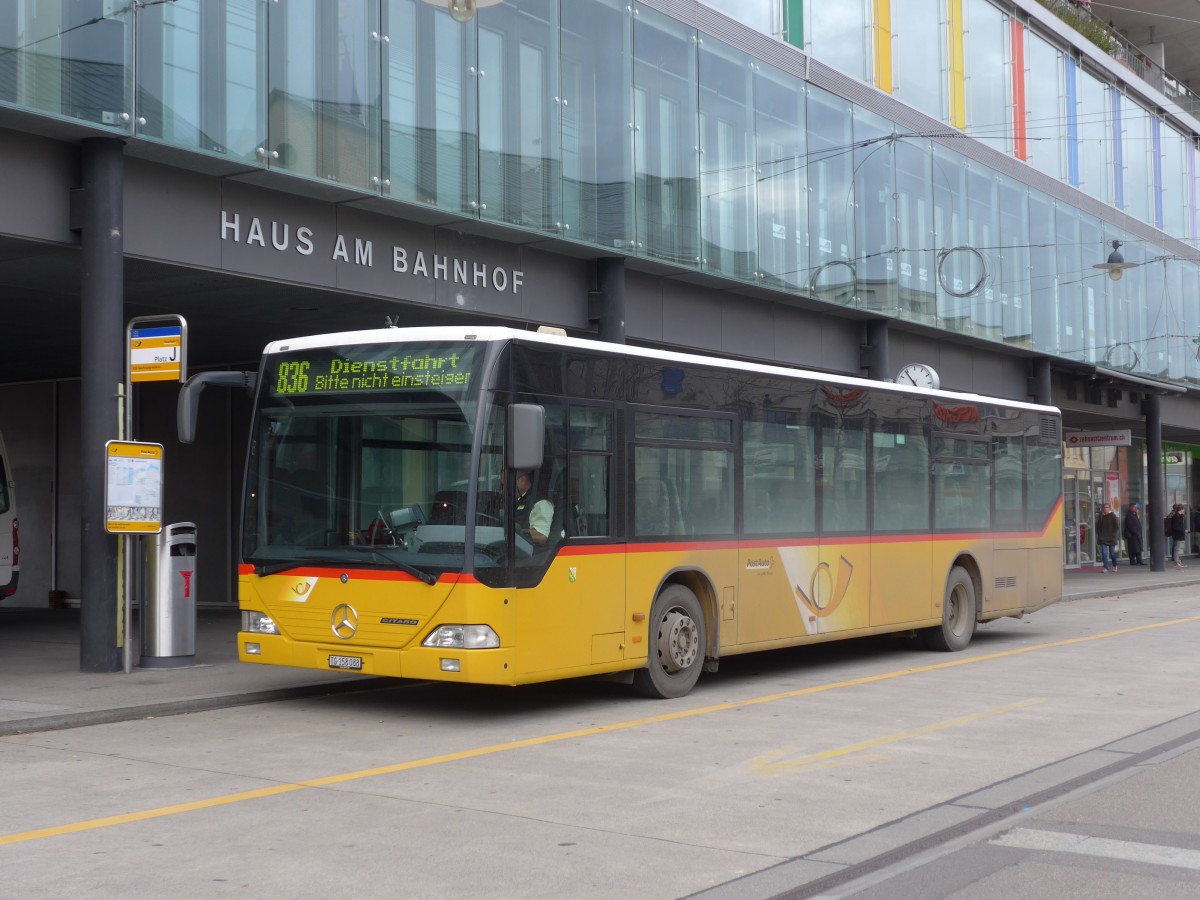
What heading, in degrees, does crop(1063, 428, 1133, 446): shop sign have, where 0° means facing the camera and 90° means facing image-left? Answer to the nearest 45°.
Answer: approximately 45°

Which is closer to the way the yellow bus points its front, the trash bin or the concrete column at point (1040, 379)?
the trash bin

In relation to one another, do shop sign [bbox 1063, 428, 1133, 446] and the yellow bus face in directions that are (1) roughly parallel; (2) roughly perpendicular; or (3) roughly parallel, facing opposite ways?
roughly parallel

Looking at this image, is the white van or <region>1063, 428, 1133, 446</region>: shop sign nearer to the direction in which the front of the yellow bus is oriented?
the white van

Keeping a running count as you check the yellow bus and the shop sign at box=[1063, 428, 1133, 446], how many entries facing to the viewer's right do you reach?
0

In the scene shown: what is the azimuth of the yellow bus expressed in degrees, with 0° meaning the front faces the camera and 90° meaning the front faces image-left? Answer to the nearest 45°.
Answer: approximately 45°

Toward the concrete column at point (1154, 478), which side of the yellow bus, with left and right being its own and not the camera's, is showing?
back

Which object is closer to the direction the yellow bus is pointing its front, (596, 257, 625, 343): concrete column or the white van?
the white van

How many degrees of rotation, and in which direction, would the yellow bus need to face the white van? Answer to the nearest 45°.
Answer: approximately 90° to its right

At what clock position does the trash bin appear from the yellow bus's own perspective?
The trash bin is roughly at 1 o'clock from the yellow bus.

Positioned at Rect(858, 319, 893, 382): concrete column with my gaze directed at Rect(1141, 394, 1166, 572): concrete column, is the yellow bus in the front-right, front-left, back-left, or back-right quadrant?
back-right
